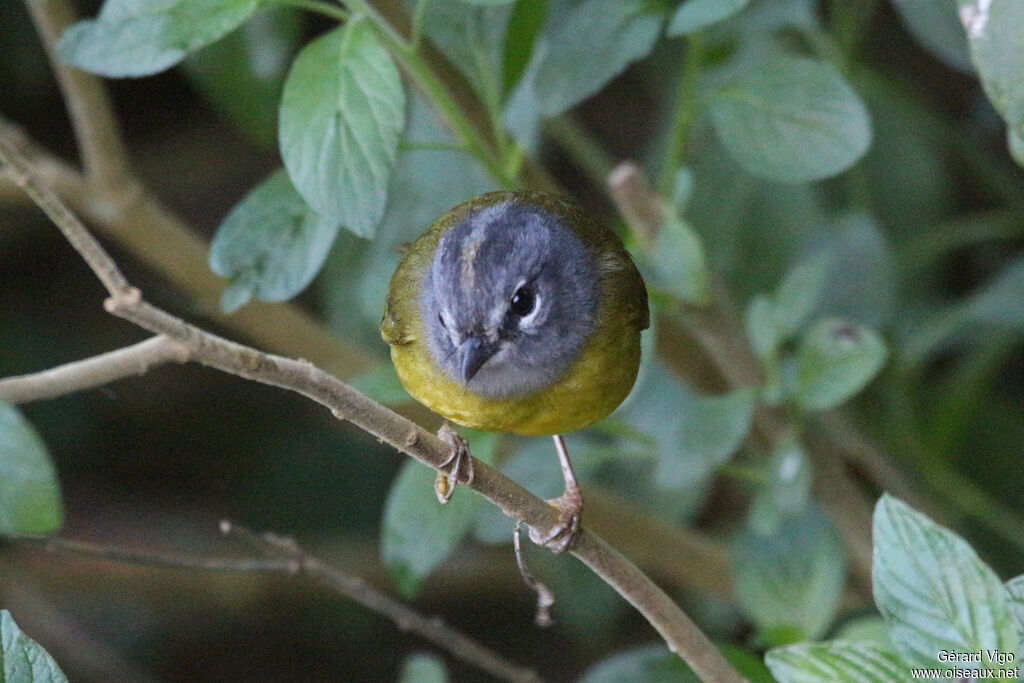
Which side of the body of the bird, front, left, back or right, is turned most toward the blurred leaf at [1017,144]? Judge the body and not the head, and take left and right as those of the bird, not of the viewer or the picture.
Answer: left

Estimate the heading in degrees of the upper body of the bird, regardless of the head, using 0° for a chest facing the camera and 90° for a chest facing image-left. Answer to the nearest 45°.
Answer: approximately 0°

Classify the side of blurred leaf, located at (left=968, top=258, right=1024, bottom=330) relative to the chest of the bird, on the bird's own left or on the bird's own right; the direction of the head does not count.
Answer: on the bird's own left

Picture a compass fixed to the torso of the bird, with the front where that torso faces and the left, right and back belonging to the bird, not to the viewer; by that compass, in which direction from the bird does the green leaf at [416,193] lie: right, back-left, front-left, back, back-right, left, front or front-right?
back

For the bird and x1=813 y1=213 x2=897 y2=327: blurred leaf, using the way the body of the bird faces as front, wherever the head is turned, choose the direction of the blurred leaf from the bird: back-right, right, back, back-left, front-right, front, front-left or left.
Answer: back-left
